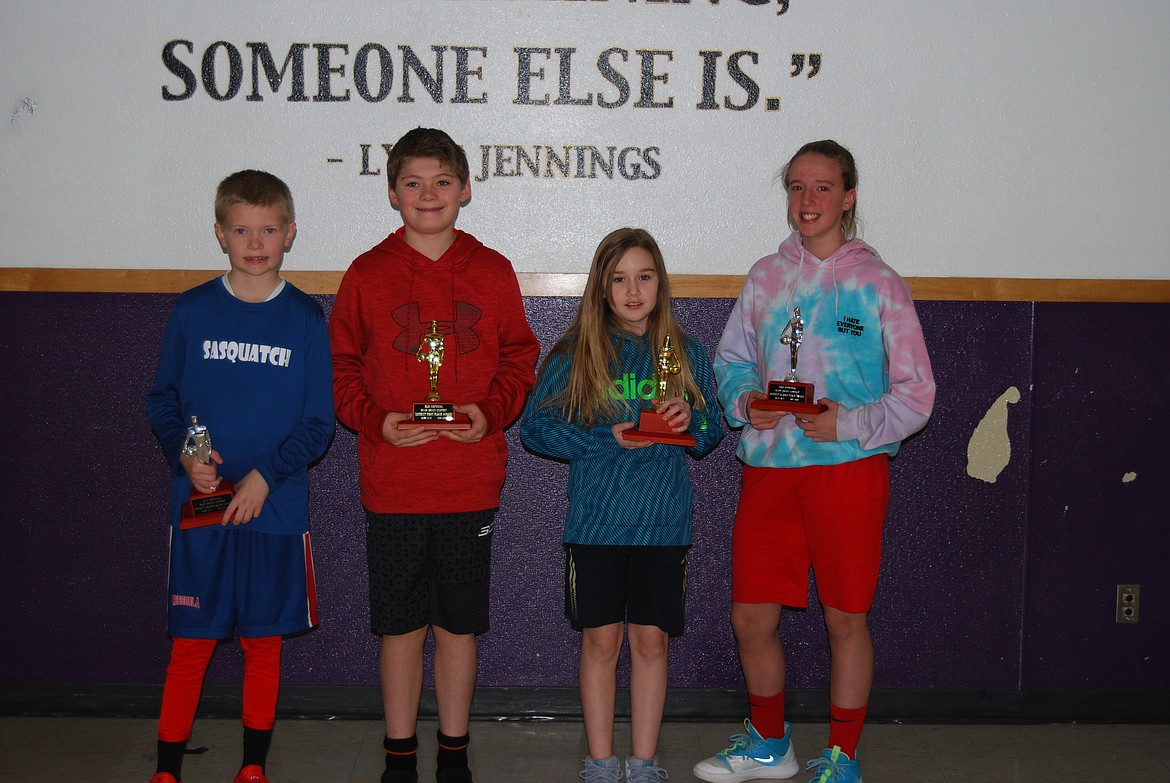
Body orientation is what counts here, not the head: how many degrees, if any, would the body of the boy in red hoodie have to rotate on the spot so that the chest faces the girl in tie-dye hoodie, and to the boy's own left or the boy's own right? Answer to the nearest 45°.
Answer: approximately 90° to the boy's own left

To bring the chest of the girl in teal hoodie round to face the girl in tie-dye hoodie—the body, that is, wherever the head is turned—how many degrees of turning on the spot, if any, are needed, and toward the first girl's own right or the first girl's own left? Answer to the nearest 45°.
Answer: approximately 90° to the first girl's own left

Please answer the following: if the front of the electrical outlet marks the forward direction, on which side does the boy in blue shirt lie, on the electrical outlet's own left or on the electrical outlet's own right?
on the electrical outlet's own right

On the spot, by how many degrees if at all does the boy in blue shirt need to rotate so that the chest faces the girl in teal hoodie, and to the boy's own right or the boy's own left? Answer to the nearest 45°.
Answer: approximately 90° to the boy's own left

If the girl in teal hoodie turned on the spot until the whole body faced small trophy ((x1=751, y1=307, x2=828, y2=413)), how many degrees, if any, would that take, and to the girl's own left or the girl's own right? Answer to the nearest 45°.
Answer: approximately 90° to the girl's own left

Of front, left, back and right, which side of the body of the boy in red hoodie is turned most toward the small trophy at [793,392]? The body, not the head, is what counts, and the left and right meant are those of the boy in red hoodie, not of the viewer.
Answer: left
